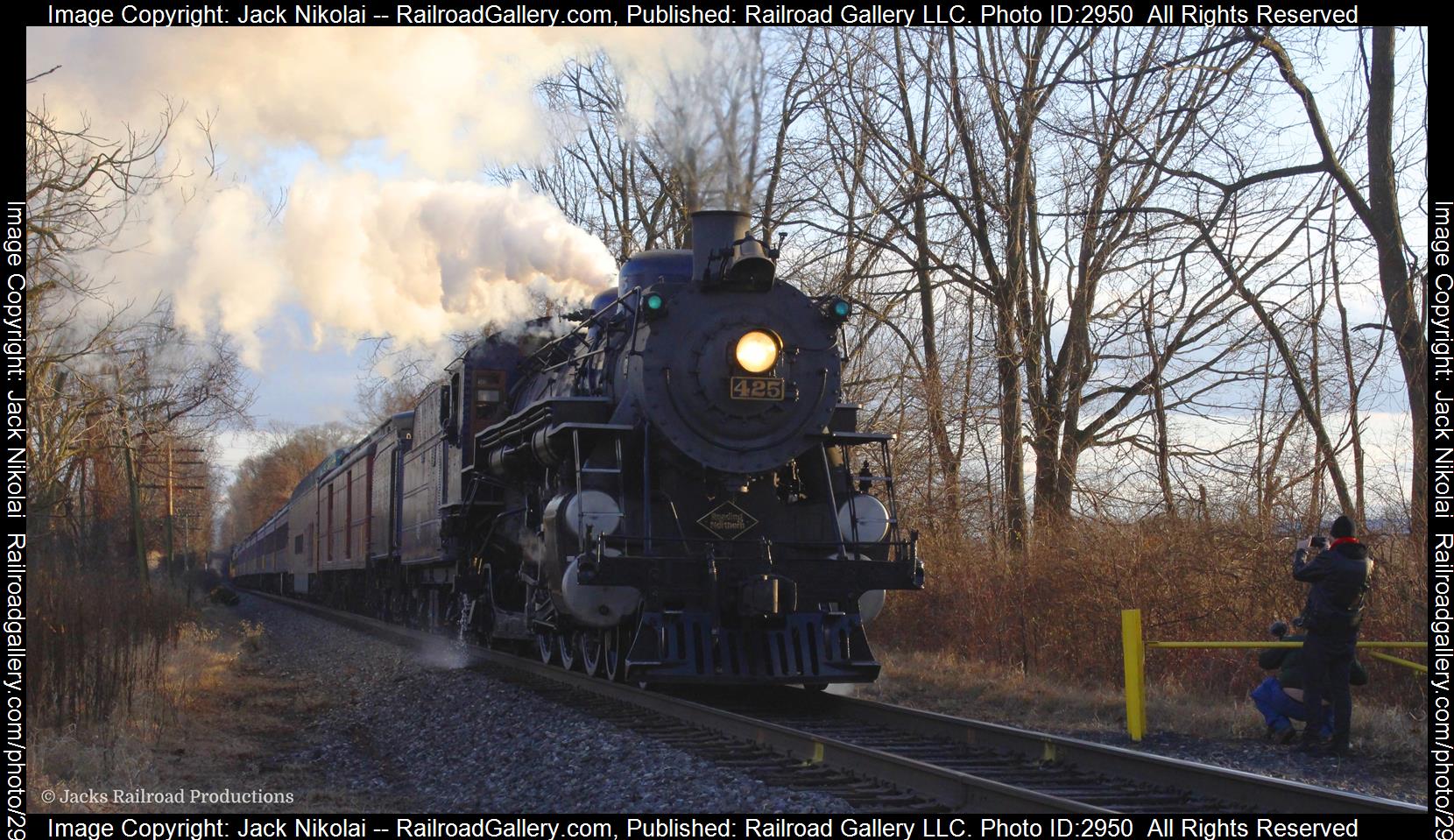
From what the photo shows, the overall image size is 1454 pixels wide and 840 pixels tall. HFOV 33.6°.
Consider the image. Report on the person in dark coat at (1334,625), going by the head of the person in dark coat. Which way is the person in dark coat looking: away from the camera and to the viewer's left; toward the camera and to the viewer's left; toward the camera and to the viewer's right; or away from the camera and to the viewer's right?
away from the camera and to the viewer's left

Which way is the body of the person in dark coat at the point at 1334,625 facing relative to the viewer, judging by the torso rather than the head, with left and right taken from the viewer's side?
facing away from the viewer and to the left of the viewer

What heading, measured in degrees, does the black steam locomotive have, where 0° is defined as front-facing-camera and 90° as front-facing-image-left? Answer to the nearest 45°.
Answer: approximately 315°

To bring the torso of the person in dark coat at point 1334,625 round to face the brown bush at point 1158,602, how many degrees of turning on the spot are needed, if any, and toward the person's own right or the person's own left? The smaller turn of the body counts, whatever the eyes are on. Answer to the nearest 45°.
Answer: approximately 45° to the person's own right
